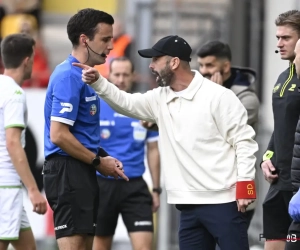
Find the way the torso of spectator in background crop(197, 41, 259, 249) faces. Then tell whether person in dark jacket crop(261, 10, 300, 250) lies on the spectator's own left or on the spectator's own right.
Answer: on the spectator's own left

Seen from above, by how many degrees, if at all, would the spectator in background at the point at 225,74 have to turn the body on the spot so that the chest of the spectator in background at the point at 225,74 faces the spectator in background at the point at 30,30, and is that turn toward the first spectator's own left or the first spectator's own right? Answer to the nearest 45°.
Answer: approximately 90° to the first spectator's own right

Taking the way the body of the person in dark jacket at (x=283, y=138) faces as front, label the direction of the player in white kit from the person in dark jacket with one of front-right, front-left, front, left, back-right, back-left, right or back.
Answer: front-right

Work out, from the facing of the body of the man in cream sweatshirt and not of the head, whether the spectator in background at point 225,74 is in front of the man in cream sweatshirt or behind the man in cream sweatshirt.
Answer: behind

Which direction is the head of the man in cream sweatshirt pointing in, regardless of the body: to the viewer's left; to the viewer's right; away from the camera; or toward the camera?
to the viewer's left

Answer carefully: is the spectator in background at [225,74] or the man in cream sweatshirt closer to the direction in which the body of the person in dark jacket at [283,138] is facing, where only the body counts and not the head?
the man in cream sweatshirt

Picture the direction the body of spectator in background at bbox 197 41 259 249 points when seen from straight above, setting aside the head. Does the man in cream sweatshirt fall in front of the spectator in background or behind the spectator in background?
in front

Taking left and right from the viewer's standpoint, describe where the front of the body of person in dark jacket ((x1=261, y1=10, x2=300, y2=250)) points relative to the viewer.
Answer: facing the viewer and to the left of the viewer

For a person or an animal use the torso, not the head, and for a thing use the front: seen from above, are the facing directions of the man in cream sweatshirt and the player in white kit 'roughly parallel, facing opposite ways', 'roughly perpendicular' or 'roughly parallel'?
roughly parallel, facing opposite ways

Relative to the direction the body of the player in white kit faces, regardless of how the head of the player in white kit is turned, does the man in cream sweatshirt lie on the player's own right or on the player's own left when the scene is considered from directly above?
on the player's own right

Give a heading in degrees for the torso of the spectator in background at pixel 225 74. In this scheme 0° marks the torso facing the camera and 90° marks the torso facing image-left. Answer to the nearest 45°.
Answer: approximately 45°

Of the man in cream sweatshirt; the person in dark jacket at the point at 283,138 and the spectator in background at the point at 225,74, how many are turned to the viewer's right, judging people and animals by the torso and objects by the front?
0
